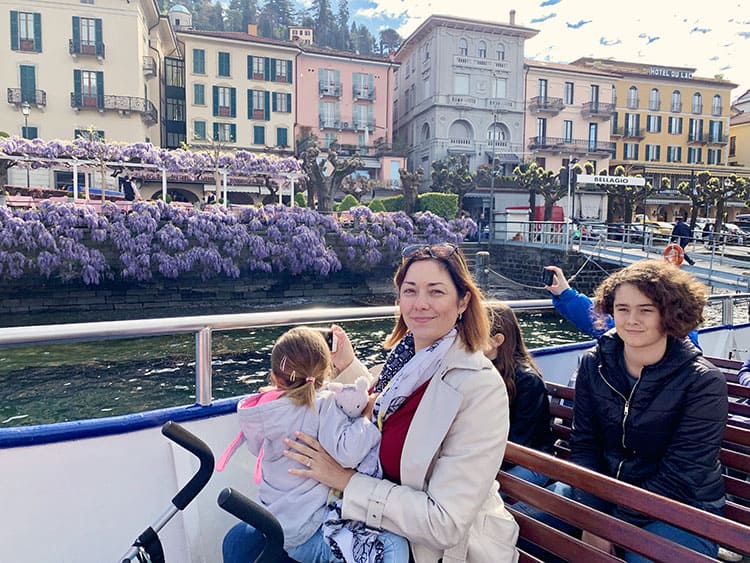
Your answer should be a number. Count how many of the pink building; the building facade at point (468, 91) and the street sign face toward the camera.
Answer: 3

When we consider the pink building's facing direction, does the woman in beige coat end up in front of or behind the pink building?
in front

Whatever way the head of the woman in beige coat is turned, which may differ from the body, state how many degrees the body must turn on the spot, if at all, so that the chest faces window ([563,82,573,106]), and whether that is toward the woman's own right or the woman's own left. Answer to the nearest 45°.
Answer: approximately 135° to the woman's own right

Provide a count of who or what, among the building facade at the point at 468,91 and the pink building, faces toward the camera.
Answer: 2

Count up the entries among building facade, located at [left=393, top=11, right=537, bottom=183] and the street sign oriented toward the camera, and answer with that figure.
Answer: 2

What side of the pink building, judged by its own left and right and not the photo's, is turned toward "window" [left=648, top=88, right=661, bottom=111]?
left

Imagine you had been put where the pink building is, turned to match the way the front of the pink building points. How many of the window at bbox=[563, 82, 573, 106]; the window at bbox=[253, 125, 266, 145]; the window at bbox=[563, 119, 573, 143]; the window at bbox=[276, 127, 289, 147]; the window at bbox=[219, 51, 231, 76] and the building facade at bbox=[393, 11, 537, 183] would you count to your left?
3

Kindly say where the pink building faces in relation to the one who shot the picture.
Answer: facing the viewer

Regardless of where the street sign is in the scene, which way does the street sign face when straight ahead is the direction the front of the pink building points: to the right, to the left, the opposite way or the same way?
the same way

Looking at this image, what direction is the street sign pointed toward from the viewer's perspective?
toward the camera

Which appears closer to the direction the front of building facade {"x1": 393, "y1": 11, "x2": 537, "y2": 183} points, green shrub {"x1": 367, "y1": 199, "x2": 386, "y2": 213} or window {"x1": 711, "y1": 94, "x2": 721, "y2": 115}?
the green shrub

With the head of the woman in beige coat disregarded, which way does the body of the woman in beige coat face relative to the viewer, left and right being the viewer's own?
facing the viewer and to the left of the viewer

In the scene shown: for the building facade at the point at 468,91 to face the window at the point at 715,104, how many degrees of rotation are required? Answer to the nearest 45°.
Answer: approximately 135° to its left

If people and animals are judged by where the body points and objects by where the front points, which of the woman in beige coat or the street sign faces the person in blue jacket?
the street sign

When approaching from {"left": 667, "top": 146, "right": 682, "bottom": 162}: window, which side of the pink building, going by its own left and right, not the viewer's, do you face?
left
